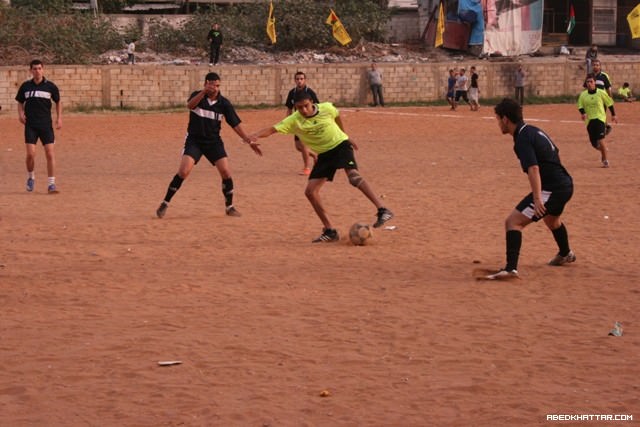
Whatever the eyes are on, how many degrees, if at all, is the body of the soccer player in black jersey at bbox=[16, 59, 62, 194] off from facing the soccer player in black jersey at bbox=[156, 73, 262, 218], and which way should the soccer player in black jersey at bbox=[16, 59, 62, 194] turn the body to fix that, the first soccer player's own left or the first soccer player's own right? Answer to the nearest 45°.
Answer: approximately 45° to the first soccer player's own left

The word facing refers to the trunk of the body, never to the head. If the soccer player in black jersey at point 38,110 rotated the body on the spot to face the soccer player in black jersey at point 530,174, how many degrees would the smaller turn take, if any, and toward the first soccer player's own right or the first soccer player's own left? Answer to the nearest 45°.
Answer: approximately 45° to the first soccer player's own left

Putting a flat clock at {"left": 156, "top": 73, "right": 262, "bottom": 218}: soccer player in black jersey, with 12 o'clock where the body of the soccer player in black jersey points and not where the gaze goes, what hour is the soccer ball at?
The soccer ball is roughly at 11 o'clock from the soccer player in black jersey.

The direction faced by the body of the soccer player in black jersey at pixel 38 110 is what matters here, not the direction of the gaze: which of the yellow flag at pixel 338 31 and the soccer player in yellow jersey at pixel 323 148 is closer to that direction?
the soccer player in yellow jersey

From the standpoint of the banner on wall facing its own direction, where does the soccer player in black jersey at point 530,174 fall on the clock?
The soccer player in black jersey is roughly at 12 o'clock from the banner on wall.

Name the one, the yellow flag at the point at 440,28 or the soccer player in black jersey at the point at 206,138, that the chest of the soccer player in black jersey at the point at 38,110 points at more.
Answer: the soccer player in black jersey

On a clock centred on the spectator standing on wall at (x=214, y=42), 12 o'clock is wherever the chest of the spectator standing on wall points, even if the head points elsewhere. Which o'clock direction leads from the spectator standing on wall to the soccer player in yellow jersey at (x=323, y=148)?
The soccer player in yellow jersey is roughly at 12 o'clock from the spectator standing on wall.

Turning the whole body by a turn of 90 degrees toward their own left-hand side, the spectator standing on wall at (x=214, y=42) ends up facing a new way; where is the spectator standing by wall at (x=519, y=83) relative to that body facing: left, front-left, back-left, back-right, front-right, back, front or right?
front
